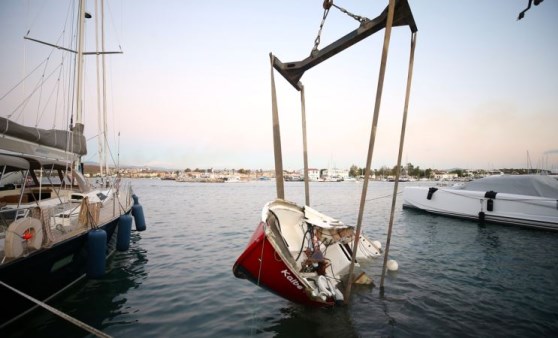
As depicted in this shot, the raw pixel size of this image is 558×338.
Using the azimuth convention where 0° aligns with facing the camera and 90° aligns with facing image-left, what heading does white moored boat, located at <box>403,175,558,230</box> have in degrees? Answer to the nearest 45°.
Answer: approximately 135°

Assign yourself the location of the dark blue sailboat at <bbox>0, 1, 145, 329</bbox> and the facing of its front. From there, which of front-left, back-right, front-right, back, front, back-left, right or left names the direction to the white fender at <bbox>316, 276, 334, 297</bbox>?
right

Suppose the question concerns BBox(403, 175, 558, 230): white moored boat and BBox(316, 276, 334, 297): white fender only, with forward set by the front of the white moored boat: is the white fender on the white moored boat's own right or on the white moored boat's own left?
on the white moored boat's own left

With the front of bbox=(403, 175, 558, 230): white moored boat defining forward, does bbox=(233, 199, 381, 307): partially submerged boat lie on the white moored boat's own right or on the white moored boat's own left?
on the white moored boat's own left

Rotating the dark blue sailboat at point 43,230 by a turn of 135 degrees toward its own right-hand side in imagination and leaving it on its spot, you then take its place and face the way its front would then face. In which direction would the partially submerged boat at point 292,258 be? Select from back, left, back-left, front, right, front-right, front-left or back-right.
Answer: front-left

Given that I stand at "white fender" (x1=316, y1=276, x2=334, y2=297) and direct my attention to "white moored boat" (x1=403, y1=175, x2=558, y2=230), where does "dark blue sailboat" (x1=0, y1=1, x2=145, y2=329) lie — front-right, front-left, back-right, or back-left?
back-left

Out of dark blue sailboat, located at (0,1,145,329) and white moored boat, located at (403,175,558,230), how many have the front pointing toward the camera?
0

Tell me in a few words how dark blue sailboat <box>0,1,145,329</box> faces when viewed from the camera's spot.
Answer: facing away from the viewer and to the right of the viewer
